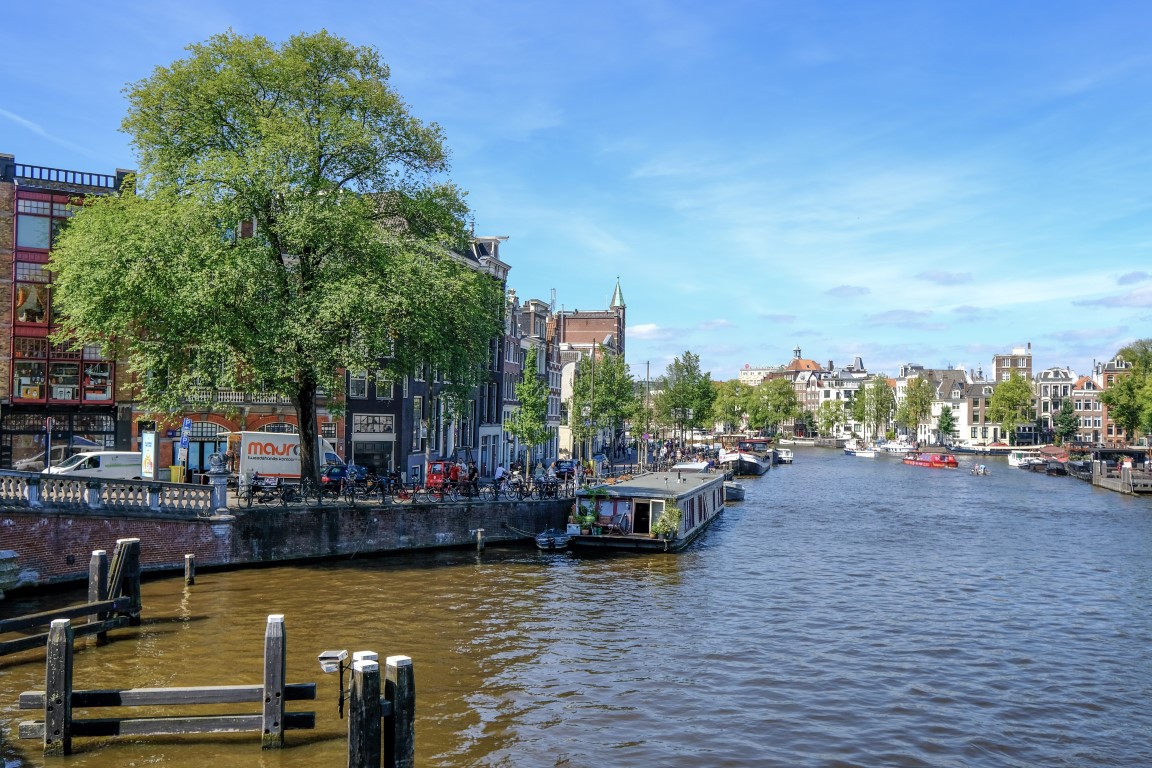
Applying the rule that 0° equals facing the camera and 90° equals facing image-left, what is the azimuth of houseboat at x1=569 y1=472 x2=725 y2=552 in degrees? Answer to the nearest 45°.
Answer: approximately 45°

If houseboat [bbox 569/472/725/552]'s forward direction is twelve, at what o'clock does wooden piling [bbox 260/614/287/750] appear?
The wooden piling is roughly at 11 o'clock from the houseboat.

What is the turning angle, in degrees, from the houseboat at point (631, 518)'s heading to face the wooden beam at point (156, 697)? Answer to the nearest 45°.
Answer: approximately 45° to its left

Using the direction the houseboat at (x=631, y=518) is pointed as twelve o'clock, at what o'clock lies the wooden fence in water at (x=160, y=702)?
The wooden fence in water is roughly at 11 o'clock from the houseboat.

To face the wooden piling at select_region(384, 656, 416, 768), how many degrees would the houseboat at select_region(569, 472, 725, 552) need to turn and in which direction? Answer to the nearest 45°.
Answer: approximately 45° to its left
